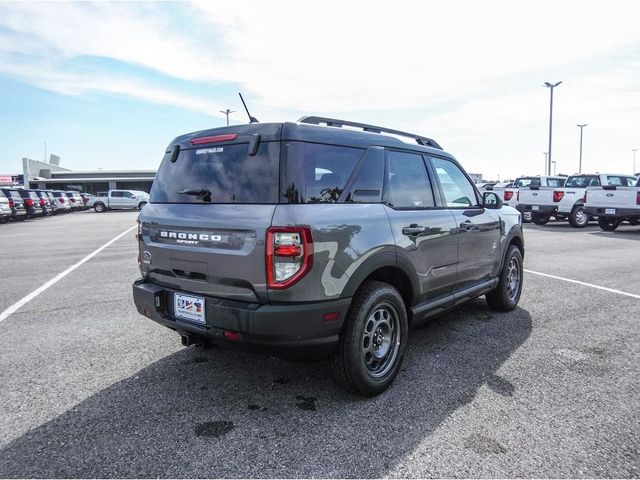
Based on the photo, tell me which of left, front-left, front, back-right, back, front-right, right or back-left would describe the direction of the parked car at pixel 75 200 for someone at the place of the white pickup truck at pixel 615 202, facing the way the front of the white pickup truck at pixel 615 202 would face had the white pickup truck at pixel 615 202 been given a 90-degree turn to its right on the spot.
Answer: back-right

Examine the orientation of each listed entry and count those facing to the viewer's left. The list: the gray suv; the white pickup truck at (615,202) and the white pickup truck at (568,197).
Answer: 0

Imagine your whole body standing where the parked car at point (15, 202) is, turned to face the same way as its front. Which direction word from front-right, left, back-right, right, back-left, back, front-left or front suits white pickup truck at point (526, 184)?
back

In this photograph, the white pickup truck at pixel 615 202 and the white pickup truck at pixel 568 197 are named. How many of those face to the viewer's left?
0

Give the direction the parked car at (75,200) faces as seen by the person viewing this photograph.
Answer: facing away from the viewer and to the left of the viewer

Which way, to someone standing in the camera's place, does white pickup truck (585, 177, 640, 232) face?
facing away from the viewer and to the right of the viewer

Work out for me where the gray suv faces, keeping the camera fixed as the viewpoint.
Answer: facing away from the viewer and to the right of the viewer

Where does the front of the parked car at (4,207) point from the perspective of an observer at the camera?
facing away from the viewer and to the left of the viewer

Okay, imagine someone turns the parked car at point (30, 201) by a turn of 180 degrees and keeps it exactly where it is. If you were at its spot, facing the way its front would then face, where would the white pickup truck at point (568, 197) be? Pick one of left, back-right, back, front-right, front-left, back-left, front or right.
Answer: front
